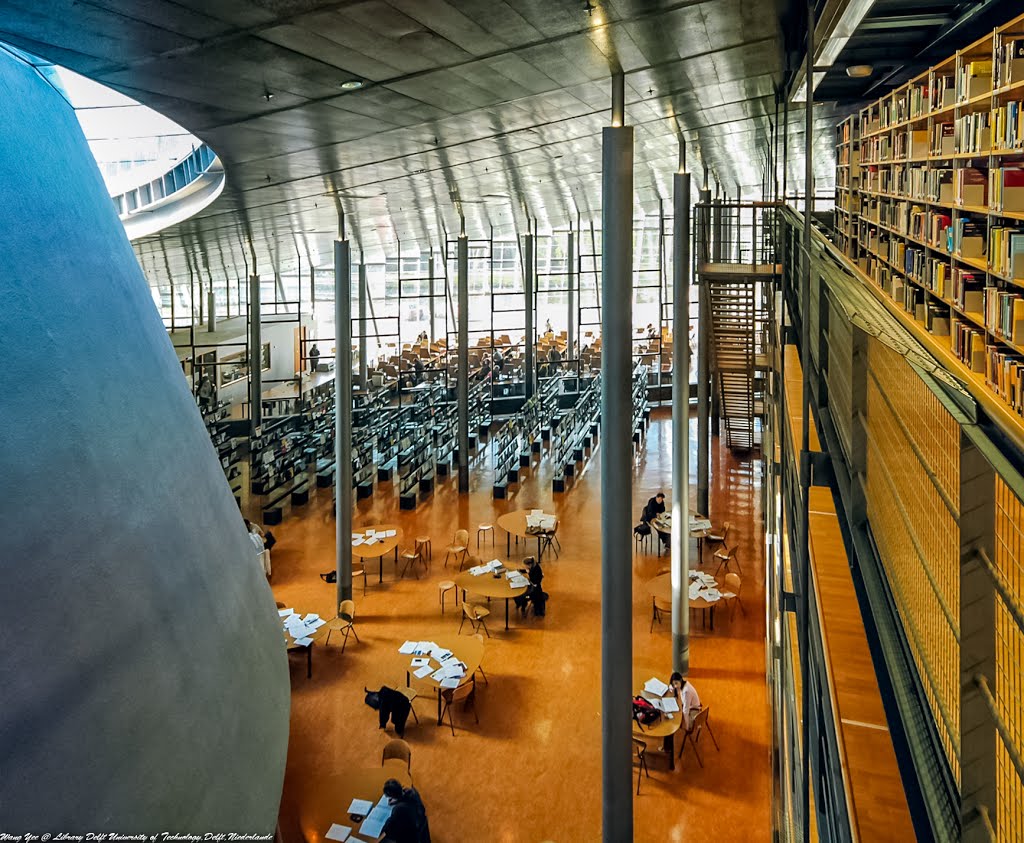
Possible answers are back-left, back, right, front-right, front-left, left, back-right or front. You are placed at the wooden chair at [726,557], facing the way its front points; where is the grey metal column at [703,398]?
back-right

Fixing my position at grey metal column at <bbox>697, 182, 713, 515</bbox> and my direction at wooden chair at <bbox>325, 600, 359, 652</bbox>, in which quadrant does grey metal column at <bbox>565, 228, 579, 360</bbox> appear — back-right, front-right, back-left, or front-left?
back-right

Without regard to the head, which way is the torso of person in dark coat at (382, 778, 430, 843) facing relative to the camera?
to the viewer's left

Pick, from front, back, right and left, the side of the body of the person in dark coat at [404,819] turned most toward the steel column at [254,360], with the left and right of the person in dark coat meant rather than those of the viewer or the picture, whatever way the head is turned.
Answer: right

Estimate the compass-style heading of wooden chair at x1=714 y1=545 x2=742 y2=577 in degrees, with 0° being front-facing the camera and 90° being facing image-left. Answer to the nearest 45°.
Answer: approximately 45°
